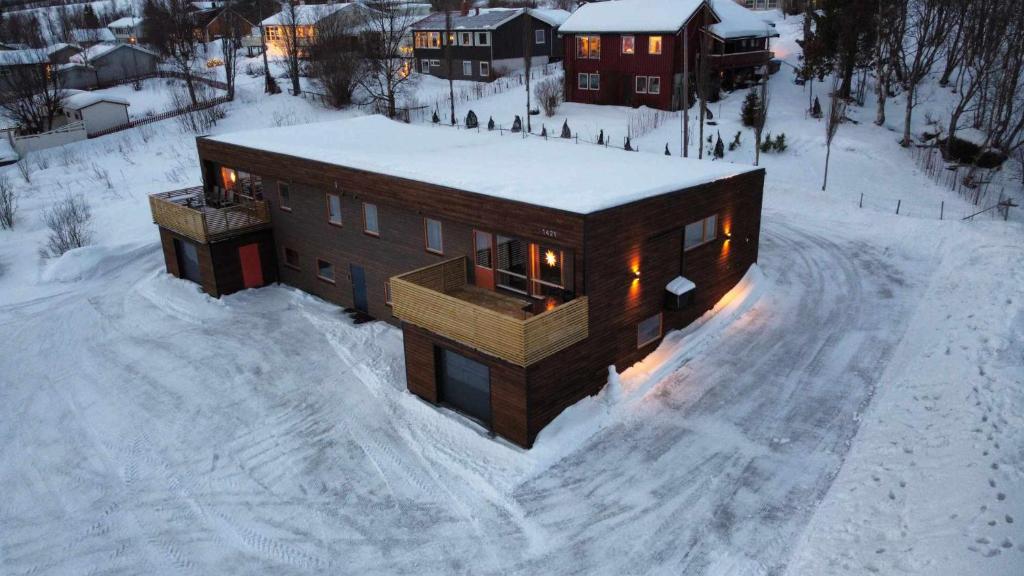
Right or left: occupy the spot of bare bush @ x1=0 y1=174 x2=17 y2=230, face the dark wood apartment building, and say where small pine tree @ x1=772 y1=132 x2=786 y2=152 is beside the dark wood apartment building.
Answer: left

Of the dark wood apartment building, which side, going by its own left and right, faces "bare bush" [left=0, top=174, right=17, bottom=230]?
right

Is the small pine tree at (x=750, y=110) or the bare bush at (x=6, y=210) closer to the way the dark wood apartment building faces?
the bare bush

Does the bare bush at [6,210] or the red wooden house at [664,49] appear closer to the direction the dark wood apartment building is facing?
the bare bush

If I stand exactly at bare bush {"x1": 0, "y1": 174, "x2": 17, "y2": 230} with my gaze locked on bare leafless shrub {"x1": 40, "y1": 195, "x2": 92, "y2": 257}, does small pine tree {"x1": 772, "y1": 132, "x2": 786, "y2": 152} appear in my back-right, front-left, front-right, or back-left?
front-left

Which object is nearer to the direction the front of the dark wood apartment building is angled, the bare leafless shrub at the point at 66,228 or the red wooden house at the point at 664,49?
the bare leafless shrub

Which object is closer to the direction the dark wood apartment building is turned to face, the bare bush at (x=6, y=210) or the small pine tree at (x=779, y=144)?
the bare bush

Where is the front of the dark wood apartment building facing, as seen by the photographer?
facing the viewer and to the left of the viewer

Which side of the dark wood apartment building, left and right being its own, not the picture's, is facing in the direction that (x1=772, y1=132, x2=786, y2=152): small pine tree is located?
back

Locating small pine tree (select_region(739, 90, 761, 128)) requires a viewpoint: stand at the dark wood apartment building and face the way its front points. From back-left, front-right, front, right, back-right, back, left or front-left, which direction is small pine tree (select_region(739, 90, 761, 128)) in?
back

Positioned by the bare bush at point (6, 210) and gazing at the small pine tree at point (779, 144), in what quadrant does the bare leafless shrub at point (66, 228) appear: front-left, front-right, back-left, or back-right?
front-right

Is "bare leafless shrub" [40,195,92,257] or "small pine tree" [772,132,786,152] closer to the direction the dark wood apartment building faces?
the bare leafless shrub

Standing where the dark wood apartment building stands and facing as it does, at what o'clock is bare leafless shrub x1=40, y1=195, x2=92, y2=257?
The bare leafless shrub is roughly at 3 o'clock from the dark wood apartment building.
